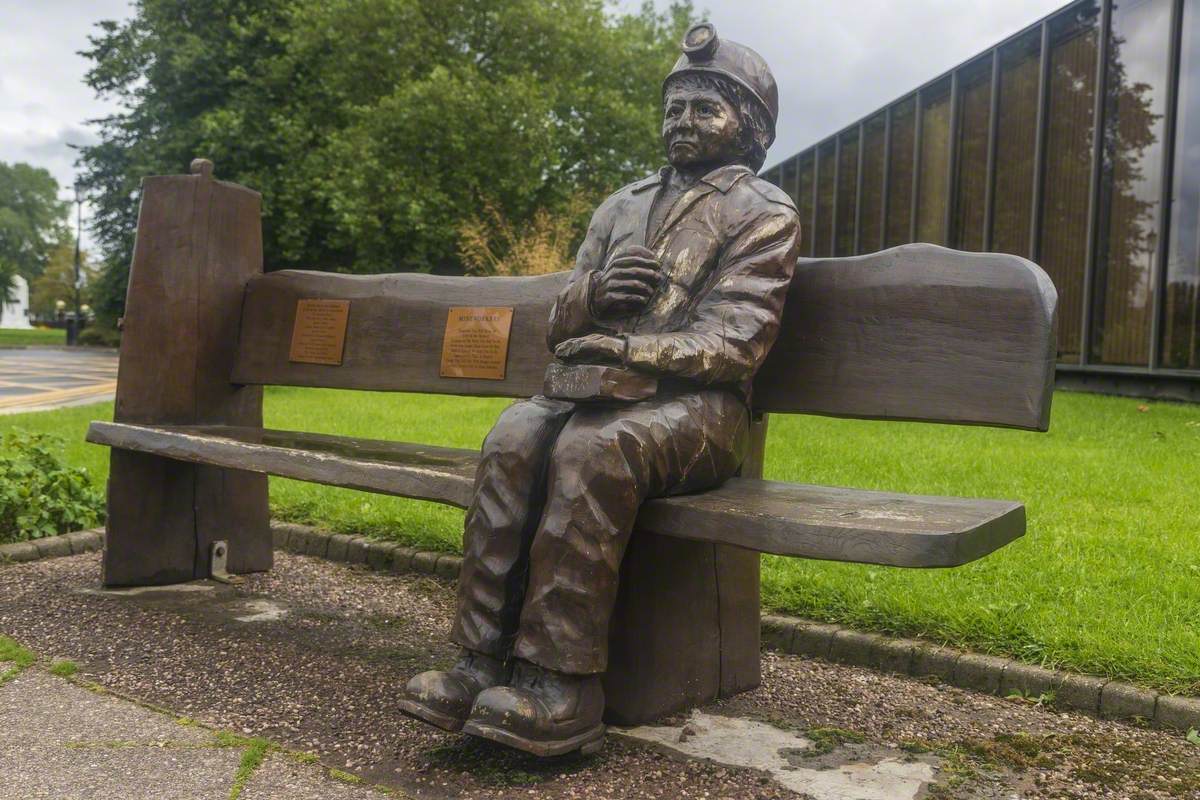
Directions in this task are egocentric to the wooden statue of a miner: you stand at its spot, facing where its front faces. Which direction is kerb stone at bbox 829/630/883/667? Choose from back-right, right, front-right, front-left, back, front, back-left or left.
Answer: back

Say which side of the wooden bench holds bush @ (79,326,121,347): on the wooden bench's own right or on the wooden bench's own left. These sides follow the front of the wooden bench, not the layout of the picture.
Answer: on the wooden bench's own right

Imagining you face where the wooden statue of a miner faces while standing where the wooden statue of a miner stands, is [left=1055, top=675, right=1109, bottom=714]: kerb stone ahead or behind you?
behind

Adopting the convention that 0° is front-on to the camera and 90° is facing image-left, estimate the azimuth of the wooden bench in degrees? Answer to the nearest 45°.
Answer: approximately 45°

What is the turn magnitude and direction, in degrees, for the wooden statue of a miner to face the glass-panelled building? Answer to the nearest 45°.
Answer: approximately 180°

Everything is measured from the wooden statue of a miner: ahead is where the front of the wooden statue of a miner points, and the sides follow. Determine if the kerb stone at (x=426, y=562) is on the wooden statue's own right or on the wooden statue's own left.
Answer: on the wooden statue's own right

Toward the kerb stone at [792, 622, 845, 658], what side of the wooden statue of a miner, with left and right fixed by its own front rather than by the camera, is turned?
back

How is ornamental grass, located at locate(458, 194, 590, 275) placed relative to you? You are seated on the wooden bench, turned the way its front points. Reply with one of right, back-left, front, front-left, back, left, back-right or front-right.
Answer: back-right

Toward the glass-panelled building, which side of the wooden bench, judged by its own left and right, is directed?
back

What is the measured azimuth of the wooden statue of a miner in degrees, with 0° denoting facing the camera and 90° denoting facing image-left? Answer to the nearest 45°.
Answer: approximately 45°
